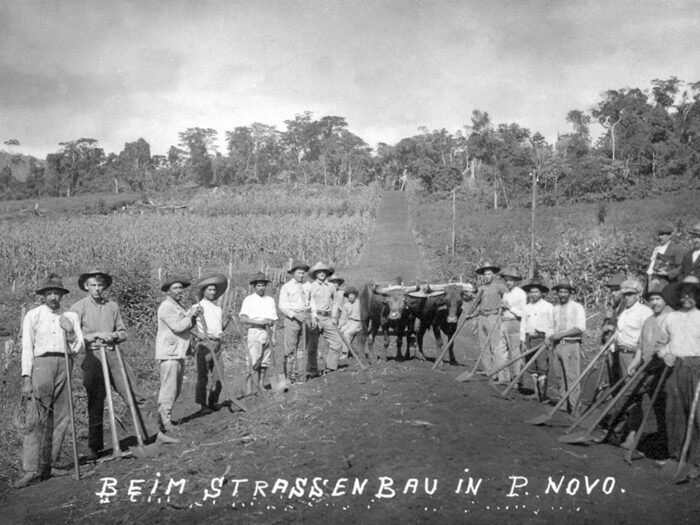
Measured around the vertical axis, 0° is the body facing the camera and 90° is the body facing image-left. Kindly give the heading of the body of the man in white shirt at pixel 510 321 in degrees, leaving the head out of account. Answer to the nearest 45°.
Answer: approximately 45°

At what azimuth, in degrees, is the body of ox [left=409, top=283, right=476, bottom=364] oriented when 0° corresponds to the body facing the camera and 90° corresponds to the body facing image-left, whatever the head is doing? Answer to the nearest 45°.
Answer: approximately 315°

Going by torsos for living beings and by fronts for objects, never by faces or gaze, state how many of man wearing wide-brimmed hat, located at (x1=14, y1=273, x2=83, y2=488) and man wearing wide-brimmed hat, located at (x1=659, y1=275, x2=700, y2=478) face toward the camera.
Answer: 2

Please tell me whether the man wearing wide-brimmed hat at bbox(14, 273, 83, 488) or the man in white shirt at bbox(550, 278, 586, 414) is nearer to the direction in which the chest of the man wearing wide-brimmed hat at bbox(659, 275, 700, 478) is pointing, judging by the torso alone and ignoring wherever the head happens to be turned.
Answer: the man wearing wide-brimmed hat

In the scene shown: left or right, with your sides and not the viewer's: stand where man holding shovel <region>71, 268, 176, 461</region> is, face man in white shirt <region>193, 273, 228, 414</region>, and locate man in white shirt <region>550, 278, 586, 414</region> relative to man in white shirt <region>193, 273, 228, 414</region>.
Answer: right

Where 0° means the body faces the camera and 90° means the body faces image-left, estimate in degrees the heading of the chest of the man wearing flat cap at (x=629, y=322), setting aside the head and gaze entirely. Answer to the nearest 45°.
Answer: approximately 45°

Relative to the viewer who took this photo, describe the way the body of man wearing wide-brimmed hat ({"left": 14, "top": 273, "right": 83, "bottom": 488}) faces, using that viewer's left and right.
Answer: facing the viewer

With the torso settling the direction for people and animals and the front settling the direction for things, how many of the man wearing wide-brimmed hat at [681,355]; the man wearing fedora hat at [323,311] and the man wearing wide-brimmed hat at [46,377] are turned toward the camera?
3

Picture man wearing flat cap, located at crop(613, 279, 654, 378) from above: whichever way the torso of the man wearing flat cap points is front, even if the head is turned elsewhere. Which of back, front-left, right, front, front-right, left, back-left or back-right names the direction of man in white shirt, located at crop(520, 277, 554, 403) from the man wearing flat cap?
right

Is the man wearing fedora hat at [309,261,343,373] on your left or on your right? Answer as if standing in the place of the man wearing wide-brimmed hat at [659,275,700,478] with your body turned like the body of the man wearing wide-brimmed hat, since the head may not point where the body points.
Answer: on your right

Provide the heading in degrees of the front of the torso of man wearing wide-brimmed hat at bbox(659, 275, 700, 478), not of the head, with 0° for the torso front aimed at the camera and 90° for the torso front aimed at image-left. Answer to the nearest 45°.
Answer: approximately 0°
